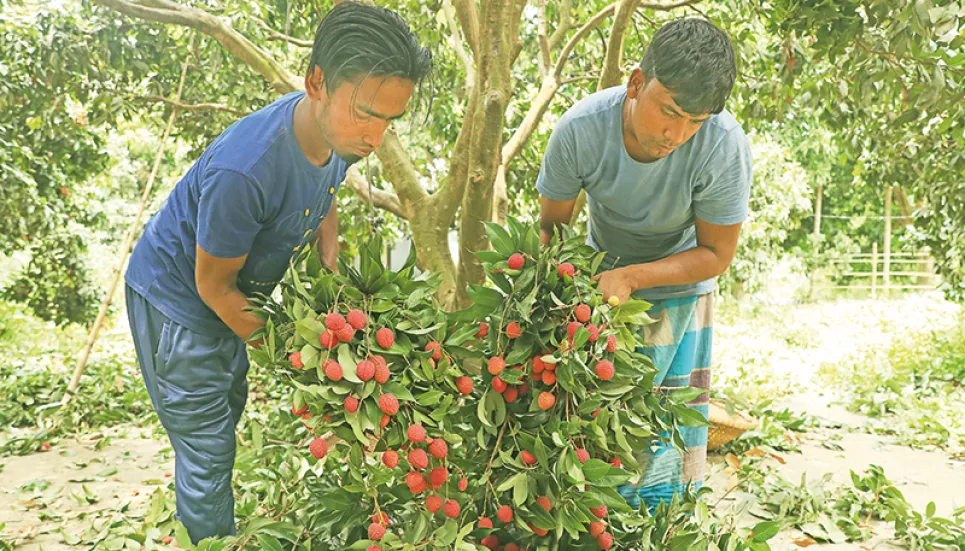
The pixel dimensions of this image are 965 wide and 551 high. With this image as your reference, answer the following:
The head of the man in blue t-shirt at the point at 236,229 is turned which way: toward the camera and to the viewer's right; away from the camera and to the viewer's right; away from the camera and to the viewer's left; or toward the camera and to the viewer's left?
toward the camera and to the viewer's right

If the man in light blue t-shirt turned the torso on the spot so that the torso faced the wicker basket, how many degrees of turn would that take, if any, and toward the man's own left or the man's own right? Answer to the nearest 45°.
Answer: approximately 180°

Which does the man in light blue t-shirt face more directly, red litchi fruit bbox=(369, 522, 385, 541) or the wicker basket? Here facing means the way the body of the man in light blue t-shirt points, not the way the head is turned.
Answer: the red litchi fruit

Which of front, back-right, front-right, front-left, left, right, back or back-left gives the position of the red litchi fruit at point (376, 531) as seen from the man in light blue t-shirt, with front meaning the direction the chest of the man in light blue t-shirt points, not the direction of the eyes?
front-right

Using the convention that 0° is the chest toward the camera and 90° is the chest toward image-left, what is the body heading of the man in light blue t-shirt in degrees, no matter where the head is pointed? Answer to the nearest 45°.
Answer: approximately 0°

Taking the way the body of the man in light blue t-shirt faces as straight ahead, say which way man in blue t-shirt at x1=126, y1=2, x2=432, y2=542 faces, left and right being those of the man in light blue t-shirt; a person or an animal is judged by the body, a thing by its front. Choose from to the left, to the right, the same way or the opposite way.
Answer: to the left

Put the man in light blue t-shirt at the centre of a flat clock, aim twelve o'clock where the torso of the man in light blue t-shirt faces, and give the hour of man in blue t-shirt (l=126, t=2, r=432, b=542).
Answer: The man in blue t-shirt is roughly at 2 o'clock from the man in light blue t-shirt.
